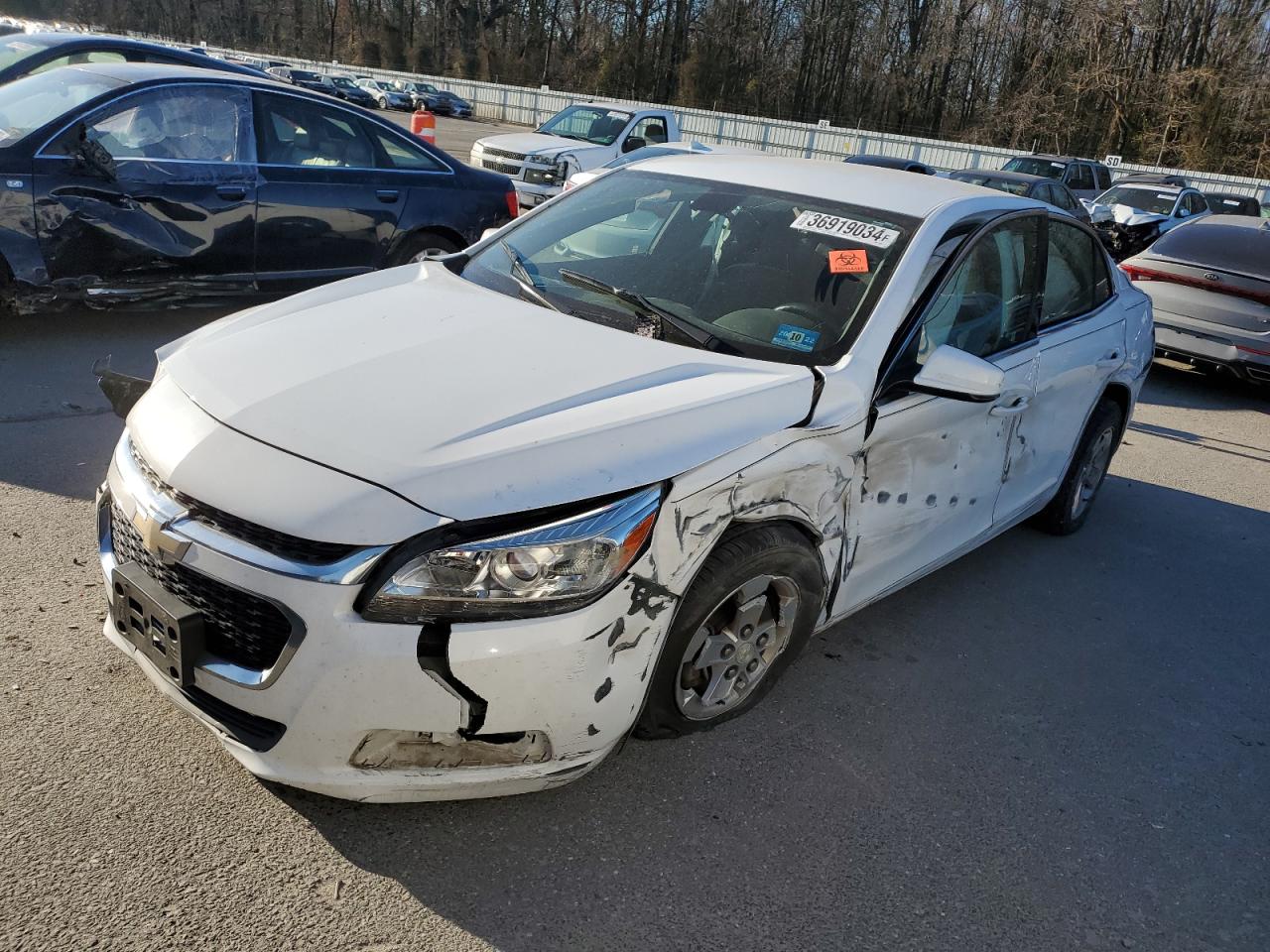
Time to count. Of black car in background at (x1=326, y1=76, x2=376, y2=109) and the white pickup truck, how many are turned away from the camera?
0

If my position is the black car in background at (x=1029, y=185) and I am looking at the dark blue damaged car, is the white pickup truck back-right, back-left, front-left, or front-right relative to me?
front-right

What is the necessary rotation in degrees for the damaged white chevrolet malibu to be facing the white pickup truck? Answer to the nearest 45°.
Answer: approximately 135° to its right

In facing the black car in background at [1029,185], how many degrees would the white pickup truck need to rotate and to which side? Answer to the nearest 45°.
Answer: approximately 135° to its left

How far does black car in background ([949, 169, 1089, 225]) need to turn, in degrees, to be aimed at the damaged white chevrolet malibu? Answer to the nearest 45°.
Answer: approximately 45° to its left

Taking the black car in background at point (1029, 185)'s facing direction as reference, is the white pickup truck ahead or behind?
ahead

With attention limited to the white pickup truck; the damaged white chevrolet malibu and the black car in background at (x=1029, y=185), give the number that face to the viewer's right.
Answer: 0

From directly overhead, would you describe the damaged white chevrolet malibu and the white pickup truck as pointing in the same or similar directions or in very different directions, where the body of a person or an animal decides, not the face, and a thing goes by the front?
same or similar directions

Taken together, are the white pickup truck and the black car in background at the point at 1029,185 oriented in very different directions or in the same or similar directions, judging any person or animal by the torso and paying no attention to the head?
same or similar directions

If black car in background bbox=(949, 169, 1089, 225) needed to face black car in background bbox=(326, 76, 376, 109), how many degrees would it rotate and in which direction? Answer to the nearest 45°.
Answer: approximately 90° to its right

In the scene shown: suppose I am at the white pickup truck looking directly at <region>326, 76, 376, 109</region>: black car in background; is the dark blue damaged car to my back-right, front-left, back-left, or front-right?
back-left

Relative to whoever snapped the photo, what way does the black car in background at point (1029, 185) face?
facing the viewer and to the left of the viewer

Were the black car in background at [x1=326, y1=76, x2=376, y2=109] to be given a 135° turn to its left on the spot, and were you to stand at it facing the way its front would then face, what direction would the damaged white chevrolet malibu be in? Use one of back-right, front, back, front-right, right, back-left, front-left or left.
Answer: back

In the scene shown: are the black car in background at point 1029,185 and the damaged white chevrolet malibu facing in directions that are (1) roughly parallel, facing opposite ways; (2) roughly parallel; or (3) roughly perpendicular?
roughly parallel

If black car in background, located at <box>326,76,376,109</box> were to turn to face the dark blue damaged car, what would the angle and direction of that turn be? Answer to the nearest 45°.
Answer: approximately 45° to its right
